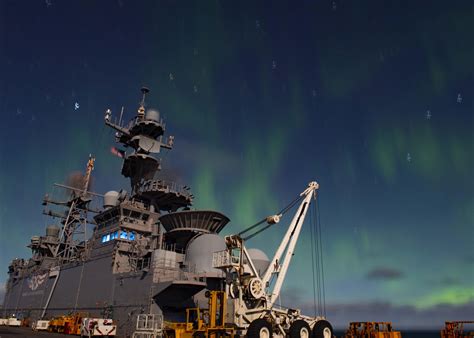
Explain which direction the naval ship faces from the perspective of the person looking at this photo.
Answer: facing away from the viewer and to the left of the viewer

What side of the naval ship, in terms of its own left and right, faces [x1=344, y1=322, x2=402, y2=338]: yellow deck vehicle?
back

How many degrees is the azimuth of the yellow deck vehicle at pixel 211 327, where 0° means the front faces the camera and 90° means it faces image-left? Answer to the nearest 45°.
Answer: approximately 270°

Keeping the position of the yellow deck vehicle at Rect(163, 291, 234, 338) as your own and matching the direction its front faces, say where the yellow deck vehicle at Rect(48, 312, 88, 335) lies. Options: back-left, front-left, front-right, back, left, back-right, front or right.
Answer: back-left

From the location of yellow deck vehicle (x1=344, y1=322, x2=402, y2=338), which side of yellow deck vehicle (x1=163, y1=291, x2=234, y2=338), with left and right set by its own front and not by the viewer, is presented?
front
